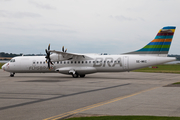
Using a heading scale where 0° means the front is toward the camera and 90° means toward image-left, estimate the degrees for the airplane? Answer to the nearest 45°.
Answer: approximately 90°
